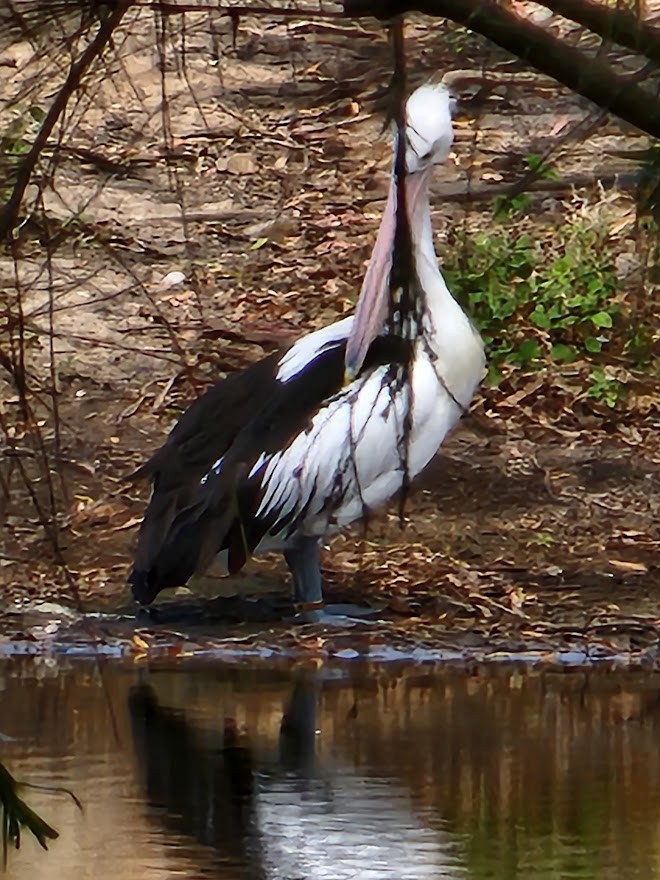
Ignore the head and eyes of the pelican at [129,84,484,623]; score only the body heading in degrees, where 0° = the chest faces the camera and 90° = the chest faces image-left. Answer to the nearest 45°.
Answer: approximately 270°

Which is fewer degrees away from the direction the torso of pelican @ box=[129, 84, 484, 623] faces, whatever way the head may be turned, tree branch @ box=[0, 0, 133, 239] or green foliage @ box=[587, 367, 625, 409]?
the green foliage

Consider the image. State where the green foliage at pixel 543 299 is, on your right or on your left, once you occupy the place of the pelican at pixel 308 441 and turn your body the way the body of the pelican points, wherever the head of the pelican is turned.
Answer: on your left
